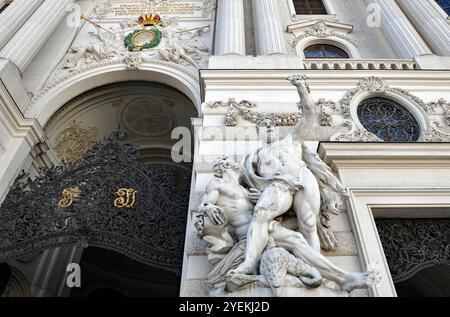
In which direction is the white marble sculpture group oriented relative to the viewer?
toward the camera
